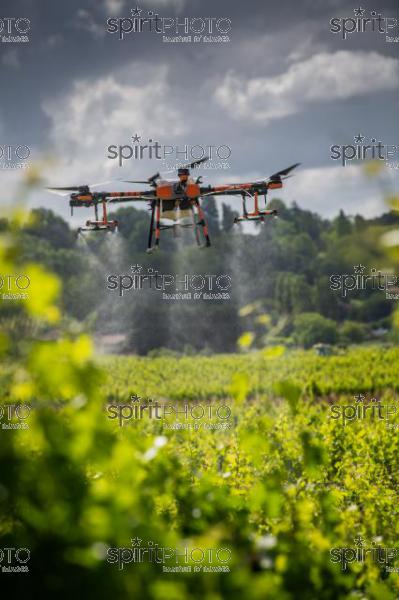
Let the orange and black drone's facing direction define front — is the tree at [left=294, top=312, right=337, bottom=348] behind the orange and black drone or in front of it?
behind

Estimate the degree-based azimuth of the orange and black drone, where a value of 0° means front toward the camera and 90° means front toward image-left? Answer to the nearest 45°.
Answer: approximately 0°

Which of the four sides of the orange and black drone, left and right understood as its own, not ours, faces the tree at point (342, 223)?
back
